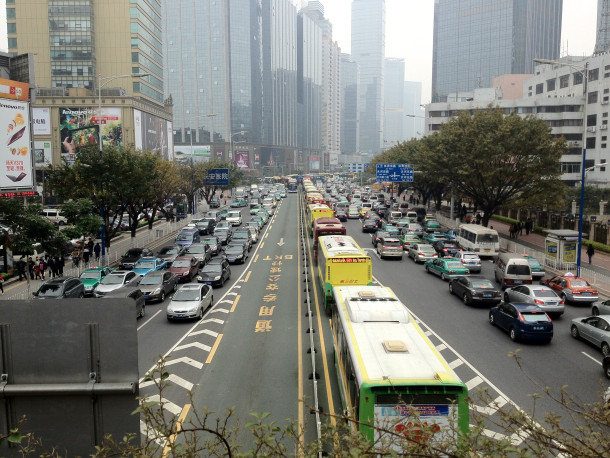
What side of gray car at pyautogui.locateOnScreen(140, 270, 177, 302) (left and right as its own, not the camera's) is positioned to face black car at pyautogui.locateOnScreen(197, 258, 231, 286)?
back

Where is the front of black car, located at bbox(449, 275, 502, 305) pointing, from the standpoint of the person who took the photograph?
facing away from the viewer and to the left of the viewer

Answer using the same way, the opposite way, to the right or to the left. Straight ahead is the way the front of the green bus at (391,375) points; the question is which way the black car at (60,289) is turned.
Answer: the opposite way

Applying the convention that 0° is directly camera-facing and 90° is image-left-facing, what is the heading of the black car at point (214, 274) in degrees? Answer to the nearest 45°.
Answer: approximately 45°

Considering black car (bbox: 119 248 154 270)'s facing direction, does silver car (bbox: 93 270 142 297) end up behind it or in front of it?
in front

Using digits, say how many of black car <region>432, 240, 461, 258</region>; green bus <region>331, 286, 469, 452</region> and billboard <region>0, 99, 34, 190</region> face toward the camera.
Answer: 1

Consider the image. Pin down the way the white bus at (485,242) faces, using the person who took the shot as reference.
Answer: facing away from the viewer and to the left of the viewer

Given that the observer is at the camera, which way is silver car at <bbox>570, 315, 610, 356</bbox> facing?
facing away from the viewer and to the left of the viewer

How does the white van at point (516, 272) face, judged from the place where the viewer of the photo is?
facing away from the viewer and to the left of the viewer

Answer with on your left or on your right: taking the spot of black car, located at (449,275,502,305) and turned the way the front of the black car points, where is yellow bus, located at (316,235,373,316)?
on your left

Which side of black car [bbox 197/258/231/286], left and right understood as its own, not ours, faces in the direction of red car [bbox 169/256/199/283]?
right

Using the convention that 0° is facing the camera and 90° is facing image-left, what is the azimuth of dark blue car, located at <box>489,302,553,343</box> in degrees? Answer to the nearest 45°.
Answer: approximately 135°

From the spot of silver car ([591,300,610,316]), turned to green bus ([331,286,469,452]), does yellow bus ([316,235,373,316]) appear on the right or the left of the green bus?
right

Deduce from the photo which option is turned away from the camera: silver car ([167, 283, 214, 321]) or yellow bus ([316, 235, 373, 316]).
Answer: the yellow bus
